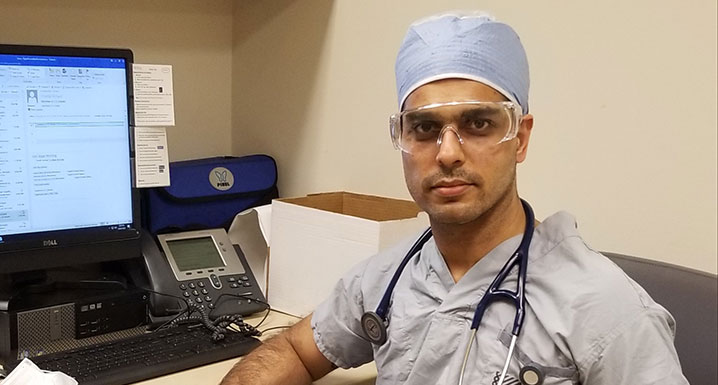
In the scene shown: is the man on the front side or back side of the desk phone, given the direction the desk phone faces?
on the front side

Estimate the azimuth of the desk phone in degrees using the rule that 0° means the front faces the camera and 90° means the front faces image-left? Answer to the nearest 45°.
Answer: approximately 315°
